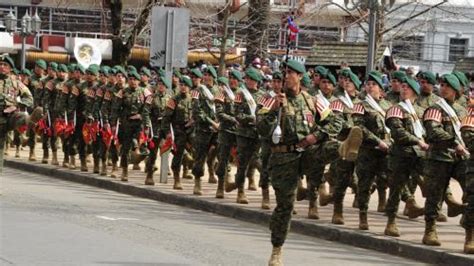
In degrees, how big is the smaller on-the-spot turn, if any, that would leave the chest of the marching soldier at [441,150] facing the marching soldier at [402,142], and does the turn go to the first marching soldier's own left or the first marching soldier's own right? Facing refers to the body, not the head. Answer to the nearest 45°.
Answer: approximately 180°

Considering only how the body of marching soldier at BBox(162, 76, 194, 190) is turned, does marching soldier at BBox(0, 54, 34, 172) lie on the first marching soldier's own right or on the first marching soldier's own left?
on the first marching soldier's own right

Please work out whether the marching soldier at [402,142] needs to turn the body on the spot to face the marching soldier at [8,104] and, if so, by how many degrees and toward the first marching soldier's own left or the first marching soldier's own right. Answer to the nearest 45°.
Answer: approximately 135° to the first marching soldier's own right

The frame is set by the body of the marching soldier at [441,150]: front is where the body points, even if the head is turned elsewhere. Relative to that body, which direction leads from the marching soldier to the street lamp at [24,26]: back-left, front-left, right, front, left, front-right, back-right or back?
back

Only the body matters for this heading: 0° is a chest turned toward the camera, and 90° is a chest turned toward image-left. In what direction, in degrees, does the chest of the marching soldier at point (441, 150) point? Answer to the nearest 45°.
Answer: approximately 315°

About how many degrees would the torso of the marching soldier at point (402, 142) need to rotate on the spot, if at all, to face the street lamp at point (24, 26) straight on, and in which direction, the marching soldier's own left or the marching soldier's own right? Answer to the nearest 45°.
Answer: approximately 180°

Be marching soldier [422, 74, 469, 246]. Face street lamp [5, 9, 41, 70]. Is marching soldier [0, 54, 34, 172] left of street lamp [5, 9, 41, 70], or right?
left
